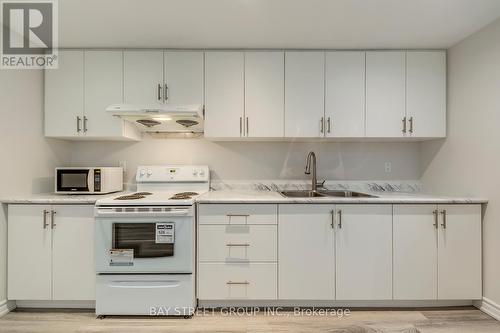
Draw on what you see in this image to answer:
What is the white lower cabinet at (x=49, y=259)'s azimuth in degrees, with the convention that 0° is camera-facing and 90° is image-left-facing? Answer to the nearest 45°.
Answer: approximately 0°

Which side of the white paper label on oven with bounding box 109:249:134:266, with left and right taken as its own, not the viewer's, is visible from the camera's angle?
front

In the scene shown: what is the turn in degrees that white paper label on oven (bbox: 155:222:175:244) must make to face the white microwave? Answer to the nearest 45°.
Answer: approximately 135° to its right

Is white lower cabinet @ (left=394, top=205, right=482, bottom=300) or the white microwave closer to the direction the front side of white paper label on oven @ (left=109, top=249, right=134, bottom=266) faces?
the white lower cabinet

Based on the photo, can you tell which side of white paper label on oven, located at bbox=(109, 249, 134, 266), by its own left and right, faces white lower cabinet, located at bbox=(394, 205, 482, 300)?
left

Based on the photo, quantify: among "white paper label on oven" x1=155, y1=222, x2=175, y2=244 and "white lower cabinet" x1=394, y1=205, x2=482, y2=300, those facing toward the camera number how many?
2

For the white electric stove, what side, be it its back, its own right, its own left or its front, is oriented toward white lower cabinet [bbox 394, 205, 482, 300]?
left

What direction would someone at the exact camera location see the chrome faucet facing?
facing the viewer and to the left of the viewer

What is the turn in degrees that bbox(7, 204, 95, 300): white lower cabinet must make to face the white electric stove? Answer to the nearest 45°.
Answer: approximately 45° to its left

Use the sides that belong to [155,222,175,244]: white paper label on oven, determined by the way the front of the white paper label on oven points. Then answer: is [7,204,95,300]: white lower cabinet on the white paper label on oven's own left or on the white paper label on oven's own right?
on the white paper label on oven's own right
